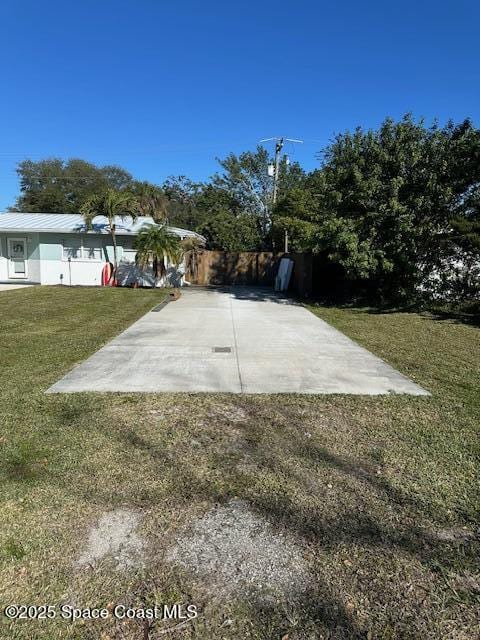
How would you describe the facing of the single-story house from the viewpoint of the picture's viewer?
facing the viewer

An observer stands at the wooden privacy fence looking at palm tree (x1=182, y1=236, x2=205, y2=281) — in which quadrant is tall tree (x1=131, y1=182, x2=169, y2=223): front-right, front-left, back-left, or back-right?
front-right

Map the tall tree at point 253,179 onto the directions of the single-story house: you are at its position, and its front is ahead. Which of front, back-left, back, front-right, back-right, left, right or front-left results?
back-left

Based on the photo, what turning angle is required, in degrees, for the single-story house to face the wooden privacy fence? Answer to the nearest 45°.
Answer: approximately 90° to its left

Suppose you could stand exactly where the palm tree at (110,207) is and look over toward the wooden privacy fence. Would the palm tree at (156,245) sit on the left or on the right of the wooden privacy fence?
right

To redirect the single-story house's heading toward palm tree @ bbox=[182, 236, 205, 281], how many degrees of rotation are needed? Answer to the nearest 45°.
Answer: approximately 90° to its left

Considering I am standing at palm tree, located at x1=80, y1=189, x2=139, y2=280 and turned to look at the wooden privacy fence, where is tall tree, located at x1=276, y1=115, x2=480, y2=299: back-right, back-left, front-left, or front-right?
front-right

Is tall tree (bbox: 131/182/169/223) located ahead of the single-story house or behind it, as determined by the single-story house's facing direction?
behind

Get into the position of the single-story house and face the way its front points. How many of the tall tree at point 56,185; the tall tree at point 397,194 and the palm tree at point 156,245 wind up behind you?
1

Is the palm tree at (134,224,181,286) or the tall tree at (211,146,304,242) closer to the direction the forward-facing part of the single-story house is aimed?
the palm tree

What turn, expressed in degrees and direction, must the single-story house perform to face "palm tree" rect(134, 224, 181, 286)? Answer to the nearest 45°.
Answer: approximately 45° to its left

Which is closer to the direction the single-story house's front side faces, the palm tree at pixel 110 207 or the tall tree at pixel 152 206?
the palm tree

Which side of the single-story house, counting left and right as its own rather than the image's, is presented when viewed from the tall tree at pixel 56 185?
back
